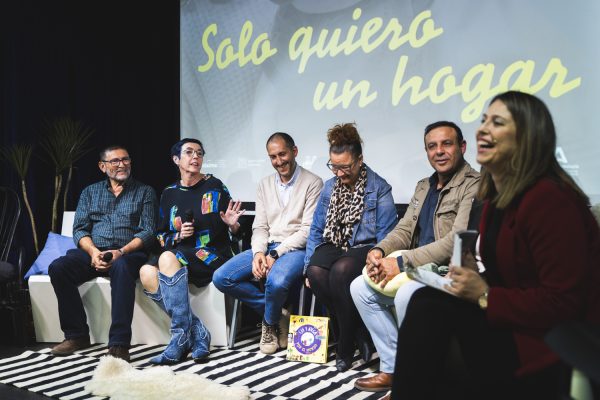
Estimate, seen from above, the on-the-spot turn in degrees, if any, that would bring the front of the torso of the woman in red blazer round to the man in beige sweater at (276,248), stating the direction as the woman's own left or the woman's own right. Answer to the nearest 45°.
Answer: approximately 45° to the woman's own right

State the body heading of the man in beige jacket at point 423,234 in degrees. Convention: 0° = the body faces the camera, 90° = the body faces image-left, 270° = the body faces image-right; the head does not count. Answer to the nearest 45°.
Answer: approximately 45°

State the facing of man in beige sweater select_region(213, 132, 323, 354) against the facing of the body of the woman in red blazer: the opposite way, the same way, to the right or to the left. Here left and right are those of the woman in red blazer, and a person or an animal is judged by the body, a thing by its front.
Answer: to the left

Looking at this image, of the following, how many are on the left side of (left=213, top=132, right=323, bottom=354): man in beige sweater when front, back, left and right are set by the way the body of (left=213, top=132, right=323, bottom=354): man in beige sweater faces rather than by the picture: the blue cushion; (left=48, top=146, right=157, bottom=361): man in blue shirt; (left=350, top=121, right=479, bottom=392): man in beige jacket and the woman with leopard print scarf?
2

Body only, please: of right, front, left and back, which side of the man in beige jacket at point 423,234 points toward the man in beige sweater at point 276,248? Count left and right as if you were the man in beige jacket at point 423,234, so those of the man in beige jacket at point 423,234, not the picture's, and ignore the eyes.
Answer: right

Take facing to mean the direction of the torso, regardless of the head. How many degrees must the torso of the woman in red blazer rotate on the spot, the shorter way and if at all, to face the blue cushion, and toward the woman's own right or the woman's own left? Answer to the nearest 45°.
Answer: approximately 45° to the woman's own right

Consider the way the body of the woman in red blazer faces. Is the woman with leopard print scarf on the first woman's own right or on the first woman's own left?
on the first woman's own right

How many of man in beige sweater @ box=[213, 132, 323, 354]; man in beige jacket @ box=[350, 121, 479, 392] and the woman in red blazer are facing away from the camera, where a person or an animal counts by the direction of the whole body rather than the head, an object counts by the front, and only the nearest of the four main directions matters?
0

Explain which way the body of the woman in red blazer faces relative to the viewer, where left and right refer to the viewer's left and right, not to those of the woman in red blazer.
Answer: facing to the left of the viewer

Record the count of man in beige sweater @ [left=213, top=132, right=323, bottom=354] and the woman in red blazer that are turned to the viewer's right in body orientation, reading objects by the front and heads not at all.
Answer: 0

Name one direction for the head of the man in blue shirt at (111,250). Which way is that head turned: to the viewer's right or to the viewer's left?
to the viewer's right

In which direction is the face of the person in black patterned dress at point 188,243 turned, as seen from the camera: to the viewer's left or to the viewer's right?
to the viewer's right

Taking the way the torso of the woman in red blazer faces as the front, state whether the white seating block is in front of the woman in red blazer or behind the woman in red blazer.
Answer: in front

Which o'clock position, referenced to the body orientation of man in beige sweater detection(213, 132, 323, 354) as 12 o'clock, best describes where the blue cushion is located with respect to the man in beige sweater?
The blue cushion is roughly at 2 o'clock from the man in beige sweater.

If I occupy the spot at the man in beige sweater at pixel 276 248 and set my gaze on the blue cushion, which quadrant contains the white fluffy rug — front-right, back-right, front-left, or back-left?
front-left
